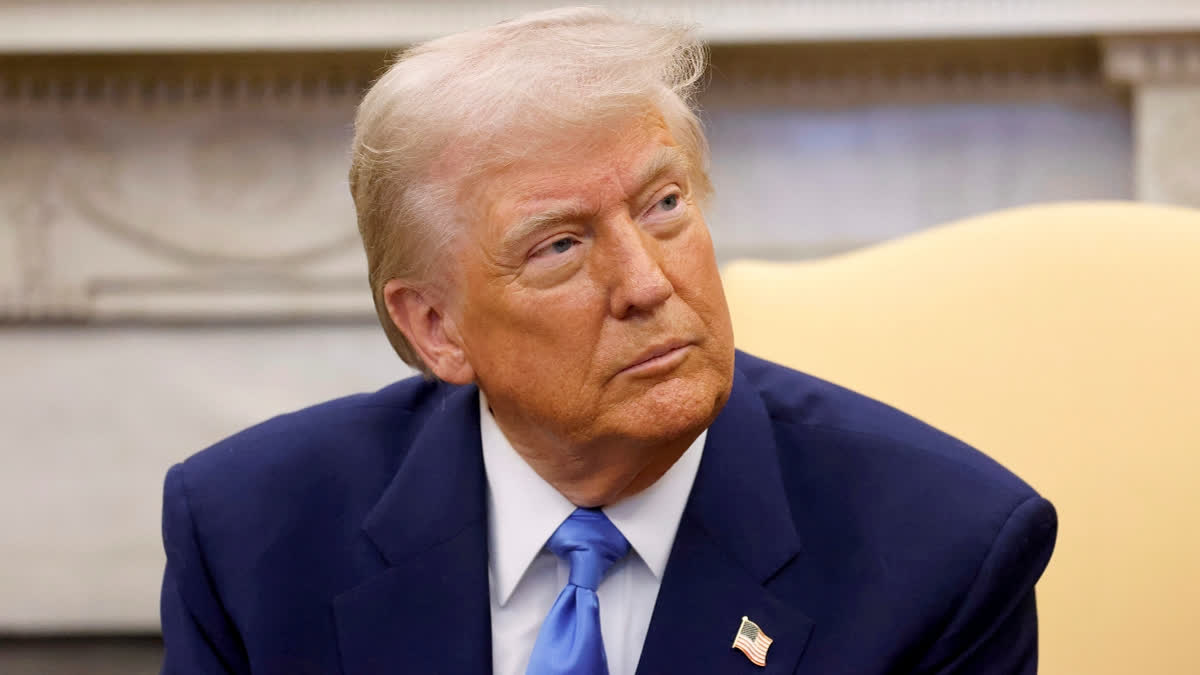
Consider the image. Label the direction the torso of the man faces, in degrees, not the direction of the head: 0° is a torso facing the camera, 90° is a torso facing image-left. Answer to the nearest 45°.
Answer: approximately 0°

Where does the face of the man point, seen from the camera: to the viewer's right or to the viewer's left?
to the viewer's right

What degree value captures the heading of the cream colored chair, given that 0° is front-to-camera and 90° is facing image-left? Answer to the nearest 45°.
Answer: approximately 45°
